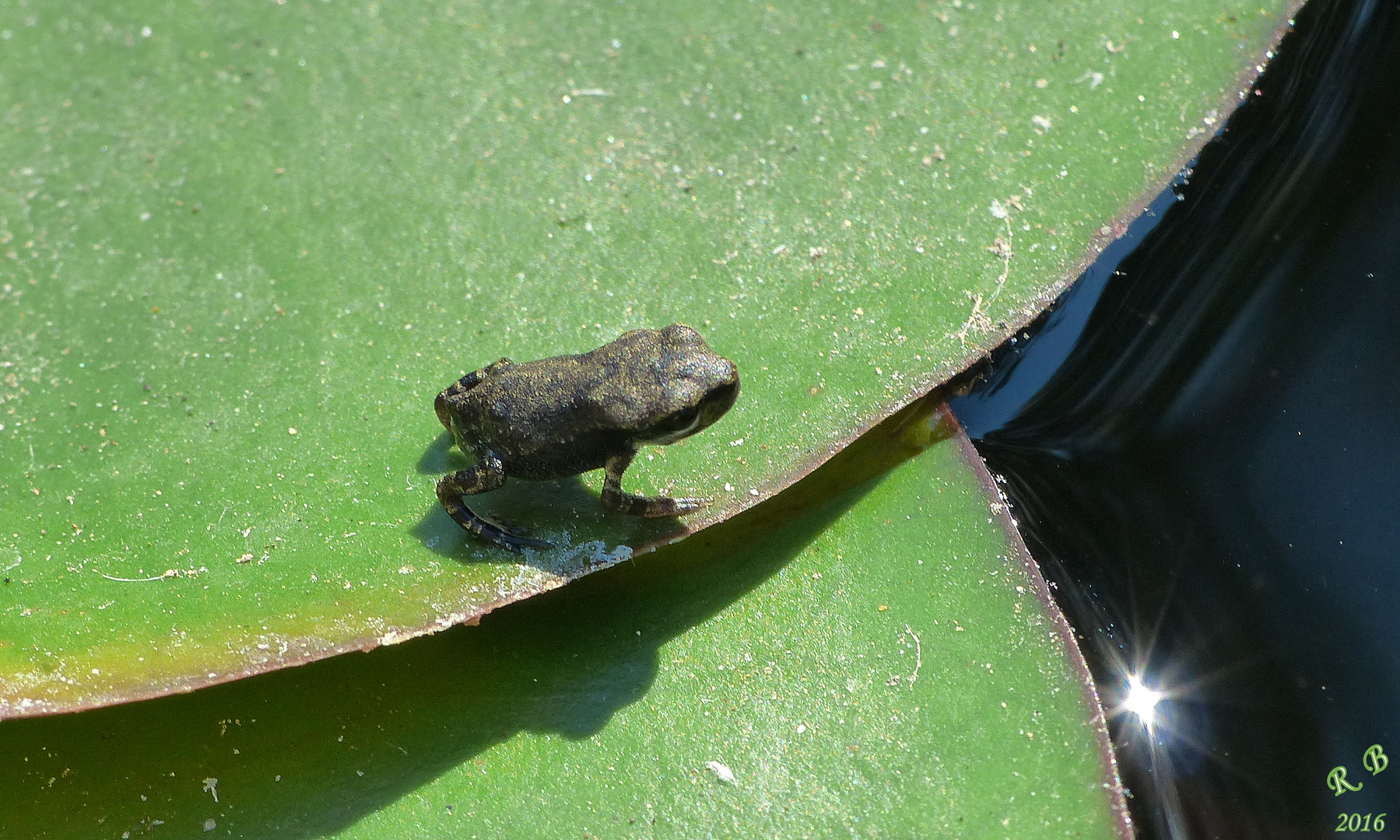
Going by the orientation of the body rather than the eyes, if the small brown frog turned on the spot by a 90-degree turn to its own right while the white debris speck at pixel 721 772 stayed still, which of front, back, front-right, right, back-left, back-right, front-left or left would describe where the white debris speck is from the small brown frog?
front-left

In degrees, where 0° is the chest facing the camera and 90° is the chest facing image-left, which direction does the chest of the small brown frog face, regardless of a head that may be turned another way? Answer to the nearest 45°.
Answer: approximately 270°
